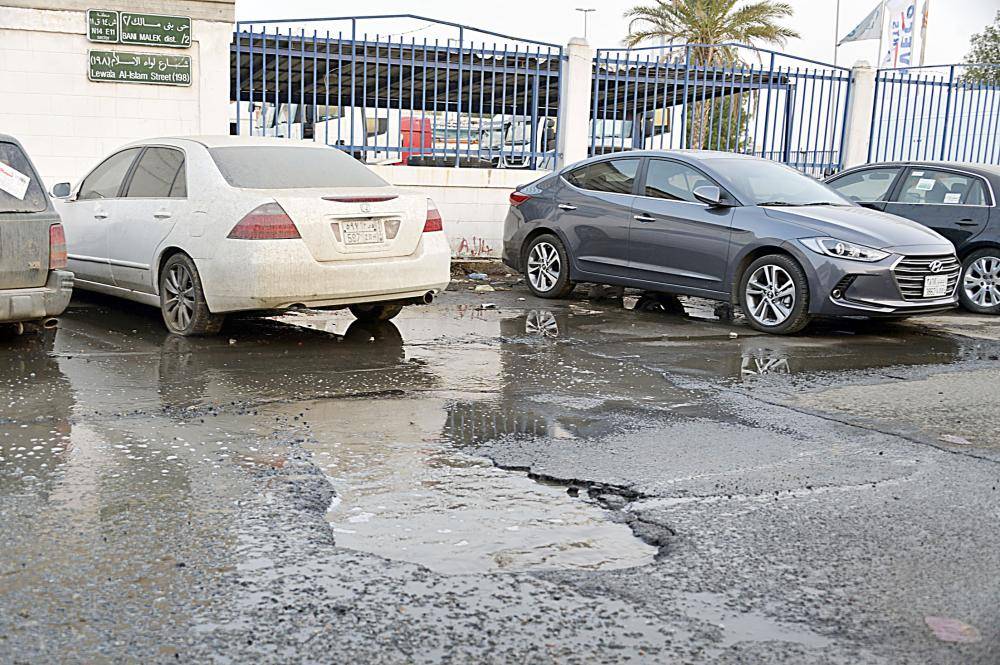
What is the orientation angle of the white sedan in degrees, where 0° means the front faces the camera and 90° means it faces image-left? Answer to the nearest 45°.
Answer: approximately 135°

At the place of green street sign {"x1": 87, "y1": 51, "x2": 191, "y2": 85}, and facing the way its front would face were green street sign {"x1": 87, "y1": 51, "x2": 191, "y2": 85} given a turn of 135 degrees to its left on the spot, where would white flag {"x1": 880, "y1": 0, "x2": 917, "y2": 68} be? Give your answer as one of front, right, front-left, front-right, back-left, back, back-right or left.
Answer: front

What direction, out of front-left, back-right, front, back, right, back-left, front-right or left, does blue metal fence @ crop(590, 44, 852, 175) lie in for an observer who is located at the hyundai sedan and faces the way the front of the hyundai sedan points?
back-left

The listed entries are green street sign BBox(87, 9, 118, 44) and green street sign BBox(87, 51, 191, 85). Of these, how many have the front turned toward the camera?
2

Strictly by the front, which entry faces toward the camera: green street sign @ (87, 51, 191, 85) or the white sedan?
the green street sign

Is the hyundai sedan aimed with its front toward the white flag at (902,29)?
no

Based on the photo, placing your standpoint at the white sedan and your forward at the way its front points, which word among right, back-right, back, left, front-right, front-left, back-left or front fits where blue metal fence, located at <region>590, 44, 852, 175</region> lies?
right

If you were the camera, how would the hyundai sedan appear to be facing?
facing the viewer and to the right of the viewer

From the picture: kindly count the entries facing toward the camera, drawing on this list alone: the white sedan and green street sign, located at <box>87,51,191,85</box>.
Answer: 1

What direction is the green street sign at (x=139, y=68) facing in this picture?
toward the camera

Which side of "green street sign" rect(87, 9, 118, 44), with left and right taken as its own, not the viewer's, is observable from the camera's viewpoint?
front

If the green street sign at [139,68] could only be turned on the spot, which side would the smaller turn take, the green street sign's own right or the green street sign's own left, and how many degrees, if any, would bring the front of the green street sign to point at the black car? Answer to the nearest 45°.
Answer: approximately 45° to the green street sign's own left

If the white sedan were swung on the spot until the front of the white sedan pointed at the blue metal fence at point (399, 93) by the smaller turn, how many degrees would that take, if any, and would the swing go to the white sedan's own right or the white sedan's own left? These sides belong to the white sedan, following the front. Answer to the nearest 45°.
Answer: approximately 45° to the white sedan's own right

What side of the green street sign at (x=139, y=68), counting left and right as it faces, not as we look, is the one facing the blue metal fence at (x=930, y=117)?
left

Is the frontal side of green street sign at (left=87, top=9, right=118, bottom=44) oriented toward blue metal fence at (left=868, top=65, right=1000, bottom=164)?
no

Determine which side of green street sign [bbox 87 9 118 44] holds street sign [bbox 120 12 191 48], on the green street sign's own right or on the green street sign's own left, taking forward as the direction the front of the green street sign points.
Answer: on the green street sign's own left

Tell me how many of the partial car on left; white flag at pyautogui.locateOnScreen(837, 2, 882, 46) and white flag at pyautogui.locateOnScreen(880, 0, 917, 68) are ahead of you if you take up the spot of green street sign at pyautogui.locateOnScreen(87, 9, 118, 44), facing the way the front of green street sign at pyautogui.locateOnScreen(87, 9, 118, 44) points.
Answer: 1

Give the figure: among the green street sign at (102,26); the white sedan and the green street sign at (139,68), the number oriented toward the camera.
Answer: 2

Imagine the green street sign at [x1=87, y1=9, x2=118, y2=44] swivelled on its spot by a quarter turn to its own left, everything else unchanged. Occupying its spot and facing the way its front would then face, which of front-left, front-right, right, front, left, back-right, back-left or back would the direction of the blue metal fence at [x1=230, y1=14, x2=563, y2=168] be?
front
